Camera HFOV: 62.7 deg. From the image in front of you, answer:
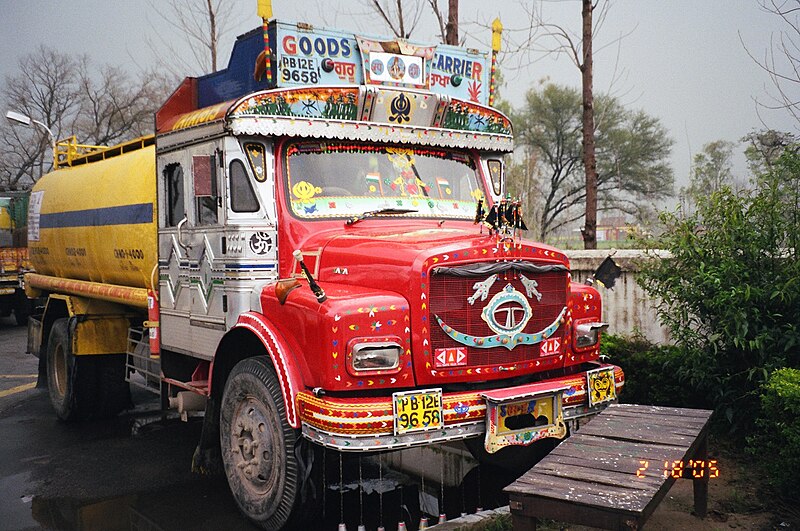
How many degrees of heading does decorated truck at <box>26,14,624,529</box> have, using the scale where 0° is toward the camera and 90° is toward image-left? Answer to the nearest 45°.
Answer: approximately 315°

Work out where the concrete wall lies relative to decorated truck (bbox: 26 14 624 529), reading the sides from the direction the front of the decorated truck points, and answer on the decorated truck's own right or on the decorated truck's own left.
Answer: on the decorated truck's own left

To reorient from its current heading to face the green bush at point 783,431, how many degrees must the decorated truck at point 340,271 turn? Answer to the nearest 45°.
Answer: approximately 45° to its left

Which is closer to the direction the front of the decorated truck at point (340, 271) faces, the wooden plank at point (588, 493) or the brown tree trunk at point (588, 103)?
the wooden plank

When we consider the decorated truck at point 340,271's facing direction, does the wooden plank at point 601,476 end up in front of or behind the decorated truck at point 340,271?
in front

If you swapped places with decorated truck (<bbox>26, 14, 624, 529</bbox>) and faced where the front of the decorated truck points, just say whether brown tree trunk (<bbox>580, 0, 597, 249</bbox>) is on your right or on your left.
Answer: on your left

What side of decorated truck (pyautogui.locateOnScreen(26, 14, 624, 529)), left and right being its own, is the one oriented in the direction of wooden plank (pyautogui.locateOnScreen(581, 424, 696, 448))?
front

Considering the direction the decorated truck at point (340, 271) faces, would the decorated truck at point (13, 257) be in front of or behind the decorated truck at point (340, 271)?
behind

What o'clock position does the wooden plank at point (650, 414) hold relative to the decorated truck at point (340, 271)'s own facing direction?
The wooden plank is roughly at 11 o'clock from the decorated truck.
